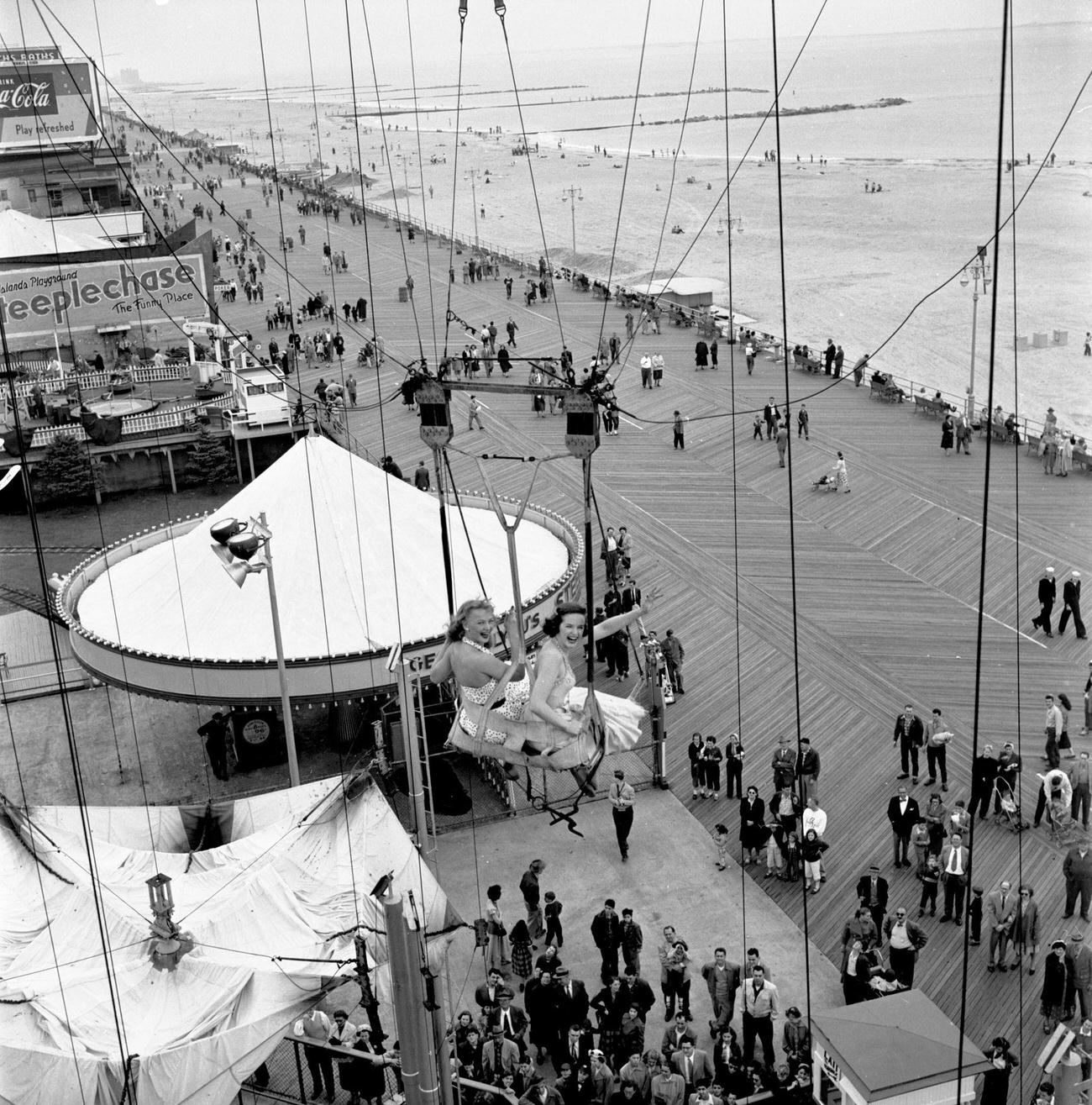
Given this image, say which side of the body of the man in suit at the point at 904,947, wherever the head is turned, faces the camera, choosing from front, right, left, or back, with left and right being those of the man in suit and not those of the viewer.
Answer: front

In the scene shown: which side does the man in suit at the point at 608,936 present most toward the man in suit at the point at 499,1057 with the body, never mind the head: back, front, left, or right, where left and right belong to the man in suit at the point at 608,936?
front

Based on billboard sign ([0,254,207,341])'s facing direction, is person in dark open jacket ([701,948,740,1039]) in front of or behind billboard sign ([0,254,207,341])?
in front

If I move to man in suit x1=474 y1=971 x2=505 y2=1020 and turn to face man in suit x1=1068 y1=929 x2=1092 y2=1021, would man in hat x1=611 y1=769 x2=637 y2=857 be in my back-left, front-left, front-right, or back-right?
front-left

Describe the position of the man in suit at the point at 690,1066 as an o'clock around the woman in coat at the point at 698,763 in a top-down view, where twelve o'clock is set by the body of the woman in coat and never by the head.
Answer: The man in suit is roughly at 12 o'clock from the woman in coat.

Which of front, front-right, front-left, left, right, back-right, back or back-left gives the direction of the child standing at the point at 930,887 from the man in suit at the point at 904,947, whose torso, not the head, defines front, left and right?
back

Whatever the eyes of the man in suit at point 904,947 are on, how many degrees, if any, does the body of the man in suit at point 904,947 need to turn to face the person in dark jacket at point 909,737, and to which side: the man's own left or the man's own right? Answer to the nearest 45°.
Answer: approximately 180°

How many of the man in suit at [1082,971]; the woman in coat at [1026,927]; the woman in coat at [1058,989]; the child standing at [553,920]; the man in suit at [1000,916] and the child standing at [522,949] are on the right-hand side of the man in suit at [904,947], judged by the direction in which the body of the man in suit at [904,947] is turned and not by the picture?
2

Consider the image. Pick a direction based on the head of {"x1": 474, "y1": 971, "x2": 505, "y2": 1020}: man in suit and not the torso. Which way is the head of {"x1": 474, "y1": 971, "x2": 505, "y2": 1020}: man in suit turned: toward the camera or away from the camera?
toward the camera

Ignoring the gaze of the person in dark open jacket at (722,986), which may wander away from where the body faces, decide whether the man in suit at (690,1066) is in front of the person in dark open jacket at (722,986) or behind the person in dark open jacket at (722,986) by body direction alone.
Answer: in front

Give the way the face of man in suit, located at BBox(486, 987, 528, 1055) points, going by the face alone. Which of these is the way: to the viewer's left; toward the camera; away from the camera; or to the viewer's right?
toward the camera

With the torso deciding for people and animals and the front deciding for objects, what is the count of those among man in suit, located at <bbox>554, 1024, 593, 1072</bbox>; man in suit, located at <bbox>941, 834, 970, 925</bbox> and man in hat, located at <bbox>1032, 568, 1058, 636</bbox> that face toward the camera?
2

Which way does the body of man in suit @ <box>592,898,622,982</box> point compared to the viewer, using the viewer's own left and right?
facing the viewer

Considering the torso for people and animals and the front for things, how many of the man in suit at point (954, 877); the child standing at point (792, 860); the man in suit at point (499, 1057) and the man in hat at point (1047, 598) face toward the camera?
3
